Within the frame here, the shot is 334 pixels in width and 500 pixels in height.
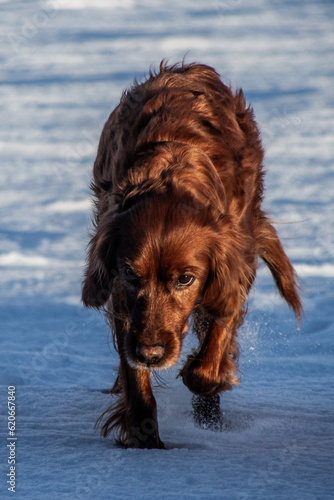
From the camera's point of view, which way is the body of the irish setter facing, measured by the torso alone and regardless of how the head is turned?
toward the camera
